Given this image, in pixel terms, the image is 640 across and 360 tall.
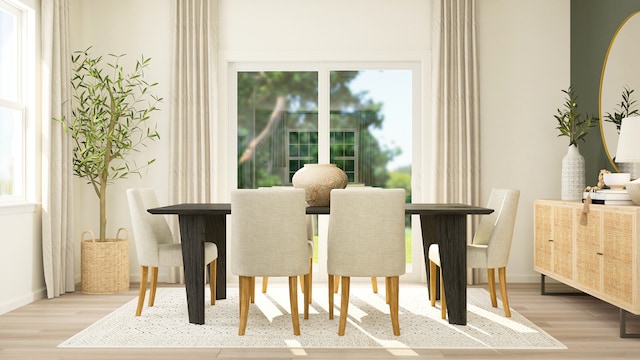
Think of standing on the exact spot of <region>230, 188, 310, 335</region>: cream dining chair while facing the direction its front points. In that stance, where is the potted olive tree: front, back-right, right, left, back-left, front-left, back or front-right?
front-left

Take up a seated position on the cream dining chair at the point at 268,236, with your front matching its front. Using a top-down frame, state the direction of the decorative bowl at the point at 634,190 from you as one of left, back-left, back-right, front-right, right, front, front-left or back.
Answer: right

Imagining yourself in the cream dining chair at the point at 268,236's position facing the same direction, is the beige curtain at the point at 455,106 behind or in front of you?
in front

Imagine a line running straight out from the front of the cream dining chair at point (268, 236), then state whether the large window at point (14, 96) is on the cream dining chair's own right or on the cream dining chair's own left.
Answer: on the cream dining chair's own left

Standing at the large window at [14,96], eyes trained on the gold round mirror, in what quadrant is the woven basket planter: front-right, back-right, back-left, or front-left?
front-left

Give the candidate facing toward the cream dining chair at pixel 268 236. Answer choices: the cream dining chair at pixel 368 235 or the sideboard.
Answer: the sideboard

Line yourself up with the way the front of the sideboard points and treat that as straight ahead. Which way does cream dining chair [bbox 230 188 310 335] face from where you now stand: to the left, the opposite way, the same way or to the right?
to the right

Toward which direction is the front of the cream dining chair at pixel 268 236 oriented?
away from the camera

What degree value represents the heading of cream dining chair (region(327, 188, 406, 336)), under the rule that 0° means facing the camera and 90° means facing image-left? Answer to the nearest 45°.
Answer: approximately 180°

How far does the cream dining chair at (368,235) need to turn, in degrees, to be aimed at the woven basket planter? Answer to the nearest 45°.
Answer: approximately 45° to its left

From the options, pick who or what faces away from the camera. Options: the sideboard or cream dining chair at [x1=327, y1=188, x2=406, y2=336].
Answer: the cream dining chair

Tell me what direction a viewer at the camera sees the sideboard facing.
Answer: facing the viewer and to the left of the viewer

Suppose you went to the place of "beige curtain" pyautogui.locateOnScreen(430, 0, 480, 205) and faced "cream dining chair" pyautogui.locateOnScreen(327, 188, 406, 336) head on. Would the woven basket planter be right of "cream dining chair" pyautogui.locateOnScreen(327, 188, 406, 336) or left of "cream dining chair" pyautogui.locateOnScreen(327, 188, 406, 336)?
right

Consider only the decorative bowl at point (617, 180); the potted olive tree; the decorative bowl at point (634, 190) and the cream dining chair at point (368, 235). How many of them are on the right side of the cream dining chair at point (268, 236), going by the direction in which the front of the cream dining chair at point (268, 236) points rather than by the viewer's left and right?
3

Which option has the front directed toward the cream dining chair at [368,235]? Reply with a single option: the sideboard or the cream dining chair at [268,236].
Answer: the sideboard

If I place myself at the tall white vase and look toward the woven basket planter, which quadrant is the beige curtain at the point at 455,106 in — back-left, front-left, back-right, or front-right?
front-right
